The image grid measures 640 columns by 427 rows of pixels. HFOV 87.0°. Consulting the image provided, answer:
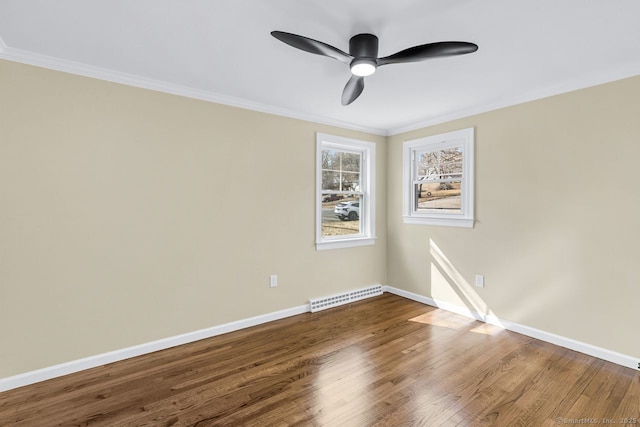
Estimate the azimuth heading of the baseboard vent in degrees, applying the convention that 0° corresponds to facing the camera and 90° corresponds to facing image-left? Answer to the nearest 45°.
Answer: approximately 315°
